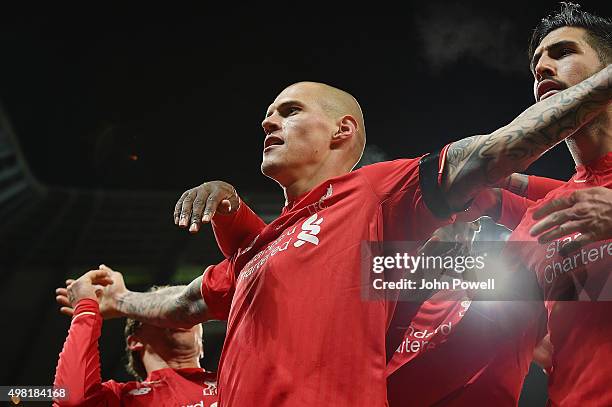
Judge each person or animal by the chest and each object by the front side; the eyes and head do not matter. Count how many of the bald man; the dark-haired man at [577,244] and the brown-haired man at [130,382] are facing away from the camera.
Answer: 0

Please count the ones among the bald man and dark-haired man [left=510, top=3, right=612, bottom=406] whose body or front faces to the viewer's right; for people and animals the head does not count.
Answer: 0

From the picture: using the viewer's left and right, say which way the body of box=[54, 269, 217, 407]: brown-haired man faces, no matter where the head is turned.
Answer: facing the viewer and to the right of the viewer

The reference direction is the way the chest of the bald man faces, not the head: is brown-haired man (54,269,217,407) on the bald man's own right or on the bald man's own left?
on the bald man's own right

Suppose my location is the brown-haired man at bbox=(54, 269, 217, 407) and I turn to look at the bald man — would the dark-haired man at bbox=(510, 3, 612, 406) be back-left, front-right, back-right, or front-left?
front-left

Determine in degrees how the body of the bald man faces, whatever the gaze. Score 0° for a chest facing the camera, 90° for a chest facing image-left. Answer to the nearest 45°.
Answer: approximately 45°

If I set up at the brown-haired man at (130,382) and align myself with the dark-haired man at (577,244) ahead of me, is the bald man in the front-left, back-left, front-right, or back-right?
front-right

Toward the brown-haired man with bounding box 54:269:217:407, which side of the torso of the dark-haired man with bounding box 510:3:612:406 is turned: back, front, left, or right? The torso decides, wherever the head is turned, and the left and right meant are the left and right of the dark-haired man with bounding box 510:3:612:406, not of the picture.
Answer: right

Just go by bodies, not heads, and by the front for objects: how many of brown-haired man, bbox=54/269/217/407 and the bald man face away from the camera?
0

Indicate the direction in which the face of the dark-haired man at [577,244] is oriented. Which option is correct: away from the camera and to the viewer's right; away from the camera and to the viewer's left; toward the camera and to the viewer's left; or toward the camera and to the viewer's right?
toward the camera and to the viewer's left

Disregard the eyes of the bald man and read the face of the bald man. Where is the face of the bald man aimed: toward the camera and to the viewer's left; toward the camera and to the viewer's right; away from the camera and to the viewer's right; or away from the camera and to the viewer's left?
toward the camera and to the viewer's left
